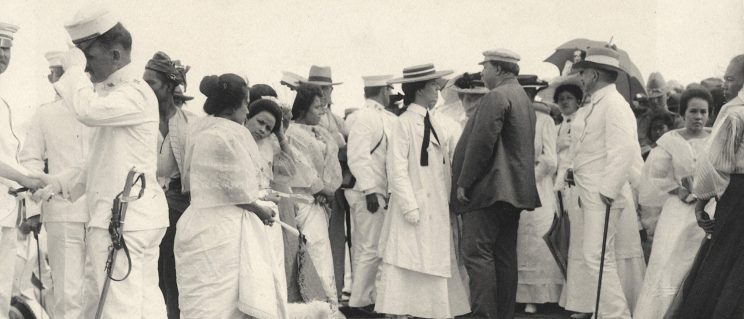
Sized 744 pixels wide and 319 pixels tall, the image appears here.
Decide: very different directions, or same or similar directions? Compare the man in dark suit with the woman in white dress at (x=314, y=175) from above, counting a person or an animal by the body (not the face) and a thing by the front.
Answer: very different directions

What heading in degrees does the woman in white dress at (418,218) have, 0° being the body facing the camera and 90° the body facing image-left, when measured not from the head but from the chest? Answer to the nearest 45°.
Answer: approximately 315°

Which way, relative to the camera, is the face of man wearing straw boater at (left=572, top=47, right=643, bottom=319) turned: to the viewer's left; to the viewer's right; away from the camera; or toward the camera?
to the viewer's left

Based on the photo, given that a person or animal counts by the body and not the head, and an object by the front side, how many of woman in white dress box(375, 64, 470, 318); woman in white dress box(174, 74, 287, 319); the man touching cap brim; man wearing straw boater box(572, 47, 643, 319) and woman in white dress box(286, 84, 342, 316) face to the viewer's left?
2

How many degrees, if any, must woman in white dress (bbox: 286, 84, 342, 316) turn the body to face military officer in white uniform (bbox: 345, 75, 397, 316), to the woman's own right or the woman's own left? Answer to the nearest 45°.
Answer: approximately 90° to the woman's own left

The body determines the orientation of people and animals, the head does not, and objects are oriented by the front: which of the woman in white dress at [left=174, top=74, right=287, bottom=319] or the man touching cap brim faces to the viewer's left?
the man touching cap brim

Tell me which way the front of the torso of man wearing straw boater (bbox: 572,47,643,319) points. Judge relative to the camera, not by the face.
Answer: to the viewer's left

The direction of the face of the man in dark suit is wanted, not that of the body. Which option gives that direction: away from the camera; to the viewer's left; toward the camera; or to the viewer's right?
to the viewer's left

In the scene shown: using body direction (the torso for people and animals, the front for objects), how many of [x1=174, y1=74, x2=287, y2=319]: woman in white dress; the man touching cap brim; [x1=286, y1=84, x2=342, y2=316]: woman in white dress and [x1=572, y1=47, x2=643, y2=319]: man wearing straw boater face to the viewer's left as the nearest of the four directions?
2

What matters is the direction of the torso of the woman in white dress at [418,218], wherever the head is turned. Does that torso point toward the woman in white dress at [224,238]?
no

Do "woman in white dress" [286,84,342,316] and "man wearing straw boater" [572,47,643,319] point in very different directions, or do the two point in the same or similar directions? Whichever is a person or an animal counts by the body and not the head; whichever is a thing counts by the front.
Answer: very different directions

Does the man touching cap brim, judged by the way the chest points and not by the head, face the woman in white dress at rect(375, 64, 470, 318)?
no
